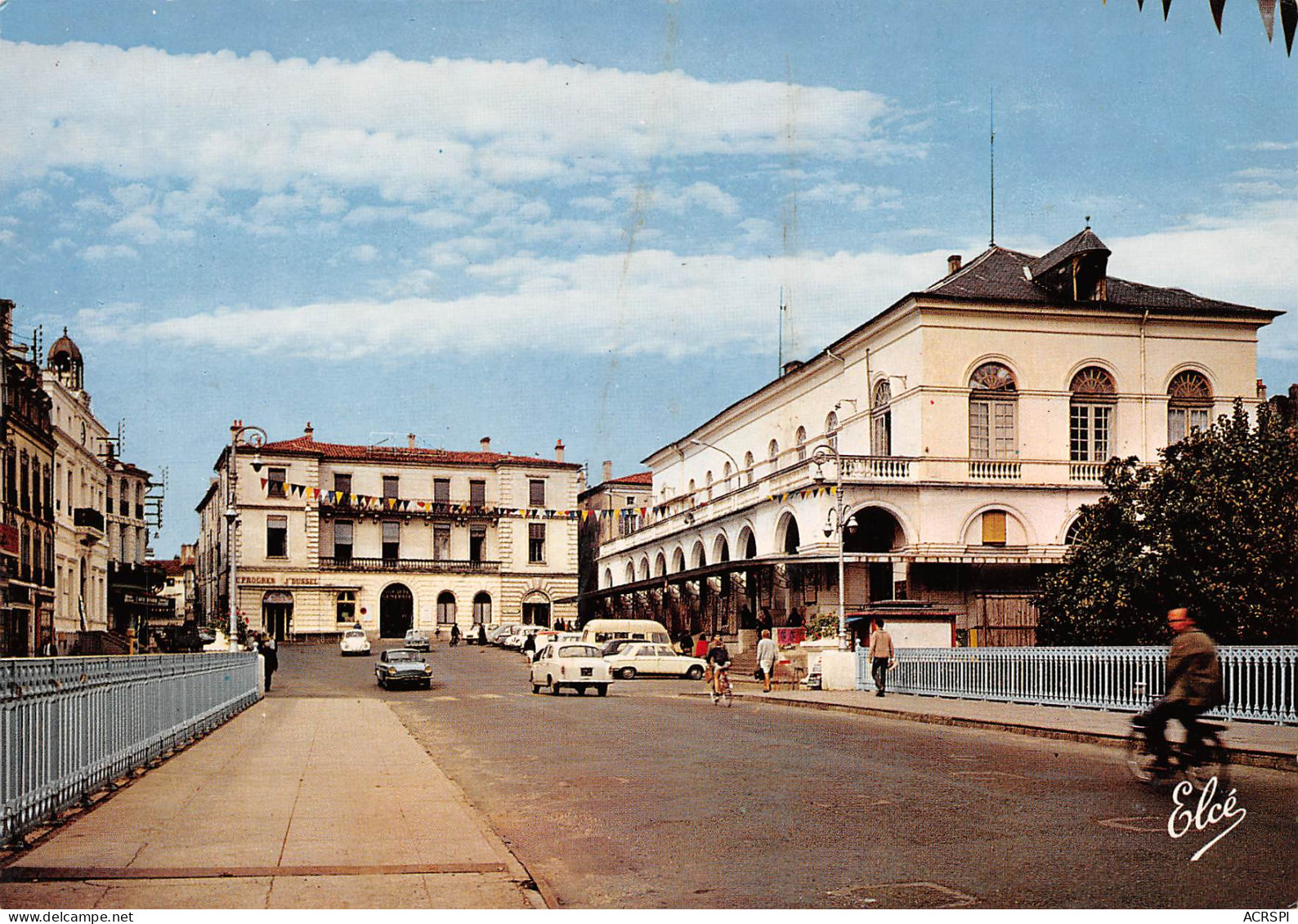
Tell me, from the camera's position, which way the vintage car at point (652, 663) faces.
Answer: facing to the right of the viewer

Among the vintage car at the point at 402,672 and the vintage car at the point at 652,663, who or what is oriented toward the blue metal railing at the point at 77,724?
the vintage car at the point at 402,672

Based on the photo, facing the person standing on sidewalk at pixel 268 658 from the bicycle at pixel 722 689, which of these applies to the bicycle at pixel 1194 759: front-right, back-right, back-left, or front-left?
back-left

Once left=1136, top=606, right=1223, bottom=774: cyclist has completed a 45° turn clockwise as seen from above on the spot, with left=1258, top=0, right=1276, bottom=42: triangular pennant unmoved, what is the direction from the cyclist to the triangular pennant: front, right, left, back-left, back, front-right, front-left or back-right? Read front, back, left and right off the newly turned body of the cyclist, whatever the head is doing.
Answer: back

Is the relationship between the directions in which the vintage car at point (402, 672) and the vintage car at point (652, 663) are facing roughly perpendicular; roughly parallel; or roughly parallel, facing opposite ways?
roughly perpendicular

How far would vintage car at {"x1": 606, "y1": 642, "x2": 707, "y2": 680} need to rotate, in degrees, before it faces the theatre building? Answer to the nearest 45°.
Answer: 0° — it already faces it

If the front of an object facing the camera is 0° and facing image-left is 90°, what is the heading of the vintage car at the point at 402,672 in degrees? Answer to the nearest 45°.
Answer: approximately 0°

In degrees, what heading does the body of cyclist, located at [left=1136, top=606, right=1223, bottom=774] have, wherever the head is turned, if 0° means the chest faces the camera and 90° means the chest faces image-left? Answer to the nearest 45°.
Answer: approximately 135°

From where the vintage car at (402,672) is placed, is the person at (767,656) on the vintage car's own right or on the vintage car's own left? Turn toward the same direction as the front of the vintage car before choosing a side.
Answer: on the vintage car's own left
